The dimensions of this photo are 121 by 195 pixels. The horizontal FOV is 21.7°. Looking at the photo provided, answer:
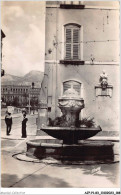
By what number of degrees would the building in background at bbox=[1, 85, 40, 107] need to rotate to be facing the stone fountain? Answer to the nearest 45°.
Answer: approximately 45° to its left

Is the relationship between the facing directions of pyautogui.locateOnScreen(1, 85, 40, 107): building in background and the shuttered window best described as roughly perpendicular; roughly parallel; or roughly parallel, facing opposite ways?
roughly parallel

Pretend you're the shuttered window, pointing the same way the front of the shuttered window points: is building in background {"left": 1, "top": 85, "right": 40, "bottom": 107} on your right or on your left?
on your right

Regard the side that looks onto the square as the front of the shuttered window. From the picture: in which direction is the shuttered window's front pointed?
toward the camera

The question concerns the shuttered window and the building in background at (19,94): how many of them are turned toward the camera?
2
